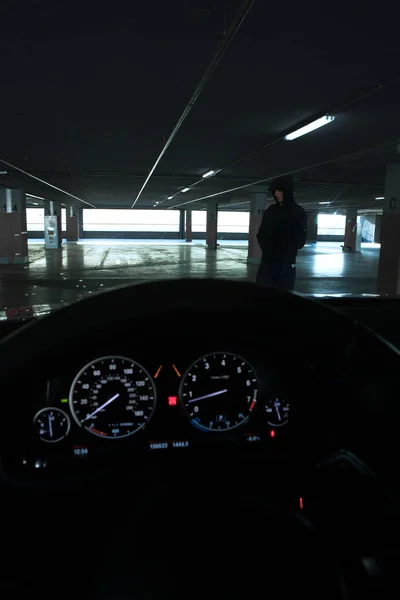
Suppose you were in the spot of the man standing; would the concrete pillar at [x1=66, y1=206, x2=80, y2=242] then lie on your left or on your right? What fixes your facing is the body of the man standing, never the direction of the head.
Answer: on your right

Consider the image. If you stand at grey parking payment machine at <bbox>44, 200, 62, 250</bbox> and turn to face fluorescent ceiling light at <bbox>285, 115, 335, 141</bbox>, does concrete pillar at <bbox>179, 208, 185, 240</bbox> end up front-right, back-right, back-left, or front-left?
back-left

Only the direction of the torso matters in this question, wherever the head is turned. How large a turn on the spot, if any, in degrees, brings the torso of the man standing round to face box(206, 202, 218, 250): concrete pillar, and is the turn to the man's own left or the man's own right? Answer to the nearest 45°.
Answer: approximately 135° to the man's own right

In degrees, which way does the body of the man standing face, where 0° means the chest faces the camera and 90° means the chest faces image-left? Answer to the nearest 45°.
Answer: approximately 45°

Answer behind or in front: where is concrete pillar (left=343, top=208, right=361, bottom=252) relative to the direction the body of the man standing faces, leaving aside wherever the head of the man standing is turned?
behind

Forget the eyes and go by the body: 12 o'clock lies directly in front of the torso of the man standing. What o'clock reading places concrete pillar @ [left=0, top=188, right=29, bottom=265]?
The concrete pillar is roughly at 3 o'clock from the man standing.

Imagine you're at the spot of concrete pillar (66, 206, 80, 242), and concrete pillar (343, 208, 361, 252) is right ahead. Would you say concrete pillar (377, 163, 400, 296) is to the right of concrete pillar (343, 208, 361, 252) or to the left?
right

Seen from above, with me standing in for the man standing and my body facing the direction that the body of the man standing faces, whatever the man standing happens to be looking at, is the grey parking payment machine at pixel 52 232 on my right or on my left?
on my right

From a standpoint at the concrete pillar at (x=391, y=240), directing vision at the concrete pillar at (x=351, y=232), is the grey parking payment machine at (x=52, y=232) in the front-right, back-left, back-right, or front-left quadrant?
front-left

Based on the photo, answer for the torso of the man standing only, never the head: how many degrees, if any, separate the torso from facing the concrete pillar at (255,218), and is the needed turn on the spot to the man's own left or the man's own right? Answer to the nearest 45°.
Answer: approximately 135° to the man's own right

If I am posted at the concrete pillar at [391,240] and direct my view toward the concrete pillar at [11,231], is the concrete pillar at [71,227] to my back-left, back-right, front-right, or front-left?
front-right
